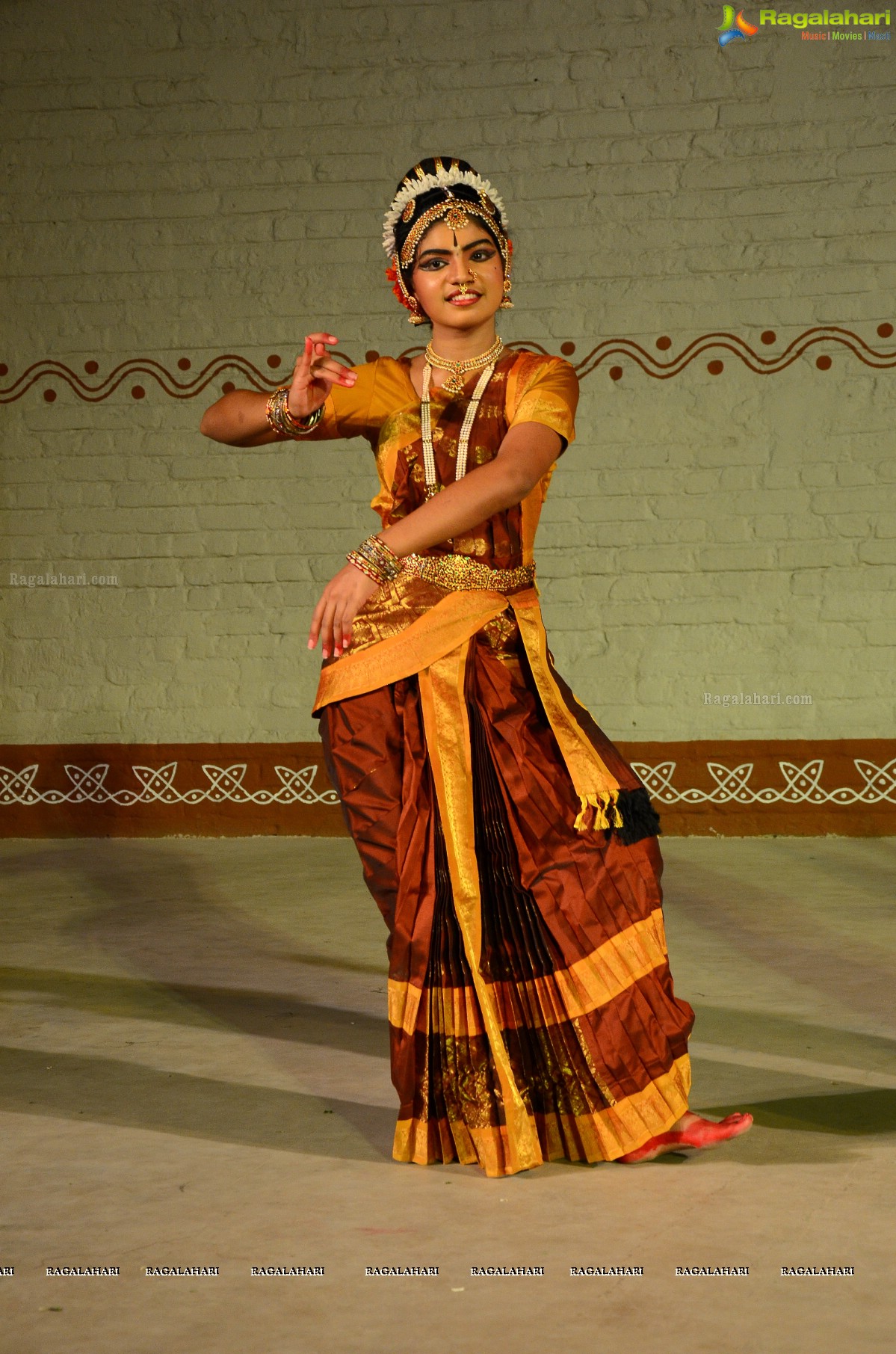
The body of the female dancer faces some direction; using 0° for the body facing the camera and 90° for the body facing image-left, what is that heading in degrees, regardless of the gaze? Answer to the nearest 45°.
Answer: approximately 0°
